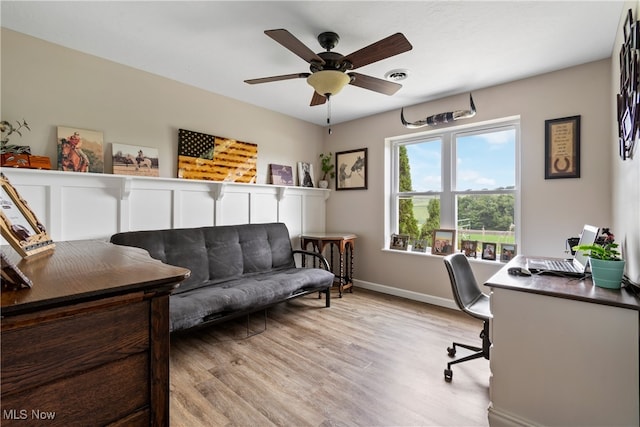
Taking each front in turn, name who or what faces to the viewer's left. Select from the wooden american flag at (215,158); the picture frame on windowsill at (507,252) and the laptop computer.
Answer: the laptop computer

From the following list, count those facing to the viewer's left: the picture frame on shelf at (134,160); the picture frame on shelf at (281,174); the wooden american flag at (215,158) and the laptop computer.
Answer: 1

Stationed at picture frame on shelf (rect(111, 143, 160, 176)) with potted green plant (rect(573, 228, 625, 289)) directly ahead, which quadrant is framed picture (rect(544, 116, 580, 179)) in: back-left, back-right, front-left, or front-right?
front-left

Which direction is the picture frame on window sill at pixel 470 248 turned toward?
toward the camera

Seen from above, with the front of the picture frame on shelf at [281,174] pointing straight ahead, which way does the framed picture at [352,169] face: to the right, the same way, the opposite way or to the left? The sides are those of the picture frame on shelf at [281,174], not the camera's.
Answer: to the right

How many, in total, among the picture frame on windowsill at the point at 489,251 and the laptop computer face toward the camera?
1

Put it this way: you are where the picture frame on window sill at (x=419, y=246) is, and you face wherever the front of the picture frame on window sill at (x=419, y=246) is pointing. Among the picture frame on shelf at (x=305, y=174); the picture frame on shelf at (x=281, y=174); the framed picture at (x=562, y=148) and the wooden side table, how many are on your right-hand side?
3

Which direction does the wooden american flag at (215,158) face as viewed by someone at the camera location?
facing the viewer and to the right of the viewer

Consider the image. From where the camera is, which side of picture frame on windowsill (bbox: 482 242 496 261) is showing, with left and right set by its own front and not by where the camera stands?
front

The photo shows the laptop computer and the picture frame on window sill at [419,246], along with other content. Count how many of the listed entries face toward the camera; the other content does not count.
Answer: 1

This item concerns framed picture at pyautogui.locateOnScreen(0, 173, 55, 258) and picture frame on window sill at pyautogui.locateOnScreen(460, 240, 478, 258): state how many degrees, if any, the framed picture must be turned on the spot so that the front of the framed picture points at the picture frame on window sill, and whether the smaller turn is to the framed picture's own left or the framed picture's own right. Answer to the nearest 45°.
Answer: approximately 45° to the framed picture's own left

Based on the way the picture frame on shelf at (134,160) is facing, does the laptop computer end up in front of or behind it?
in front

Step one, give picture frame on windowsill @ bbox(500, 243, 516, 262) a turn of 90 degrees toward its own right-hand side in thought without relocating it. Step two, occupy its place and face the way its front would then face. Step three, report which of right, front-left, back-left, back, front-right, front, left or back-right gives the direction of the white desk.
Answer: left

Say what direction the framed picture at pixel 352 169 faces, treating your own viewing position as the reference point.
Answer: facing the viewer and to the left of the viewer

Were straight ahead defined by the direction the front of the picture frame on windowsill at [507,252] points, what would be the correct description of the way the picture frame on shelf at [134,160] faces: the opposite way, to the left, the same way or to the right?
to the left
